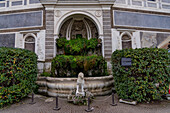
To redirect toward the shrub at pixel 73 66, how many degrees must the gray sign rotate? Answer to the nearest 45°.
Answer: approximately 135° to its right

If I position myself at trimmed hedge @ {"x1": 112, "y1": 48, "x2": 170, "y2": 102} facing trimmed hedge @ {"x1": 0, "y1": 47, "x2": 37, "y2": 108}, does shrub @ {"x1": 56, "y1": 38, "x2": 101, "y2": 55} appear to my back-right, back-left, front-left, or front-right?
front-right

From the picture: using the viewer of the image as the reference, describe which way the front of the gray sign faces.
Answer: facing the viewer

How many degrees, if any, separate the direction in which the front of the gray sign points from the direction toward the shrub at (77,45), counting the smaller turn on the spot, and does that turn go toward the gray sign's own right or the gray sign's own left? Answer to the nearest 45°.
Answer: approximately 135° to the gray sign's own right

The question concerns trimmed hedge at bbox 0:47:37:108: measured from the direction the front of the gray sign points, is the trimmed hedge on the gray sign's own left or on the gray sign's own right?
on the gray sign's own right

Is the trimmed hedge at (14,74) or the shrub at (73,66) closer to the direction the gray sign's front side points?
the trimmed hedge

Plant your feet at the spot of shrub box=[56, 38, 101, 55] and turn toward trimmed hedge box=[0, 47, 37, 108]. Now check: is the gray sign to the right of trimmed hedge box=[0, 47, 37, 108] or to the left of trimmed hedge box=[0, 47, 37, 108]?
left

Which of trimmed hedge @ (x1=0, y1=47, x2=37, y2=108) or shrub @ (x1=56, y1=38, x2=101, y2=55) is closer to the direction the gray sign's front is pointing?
the trimmed hedge
